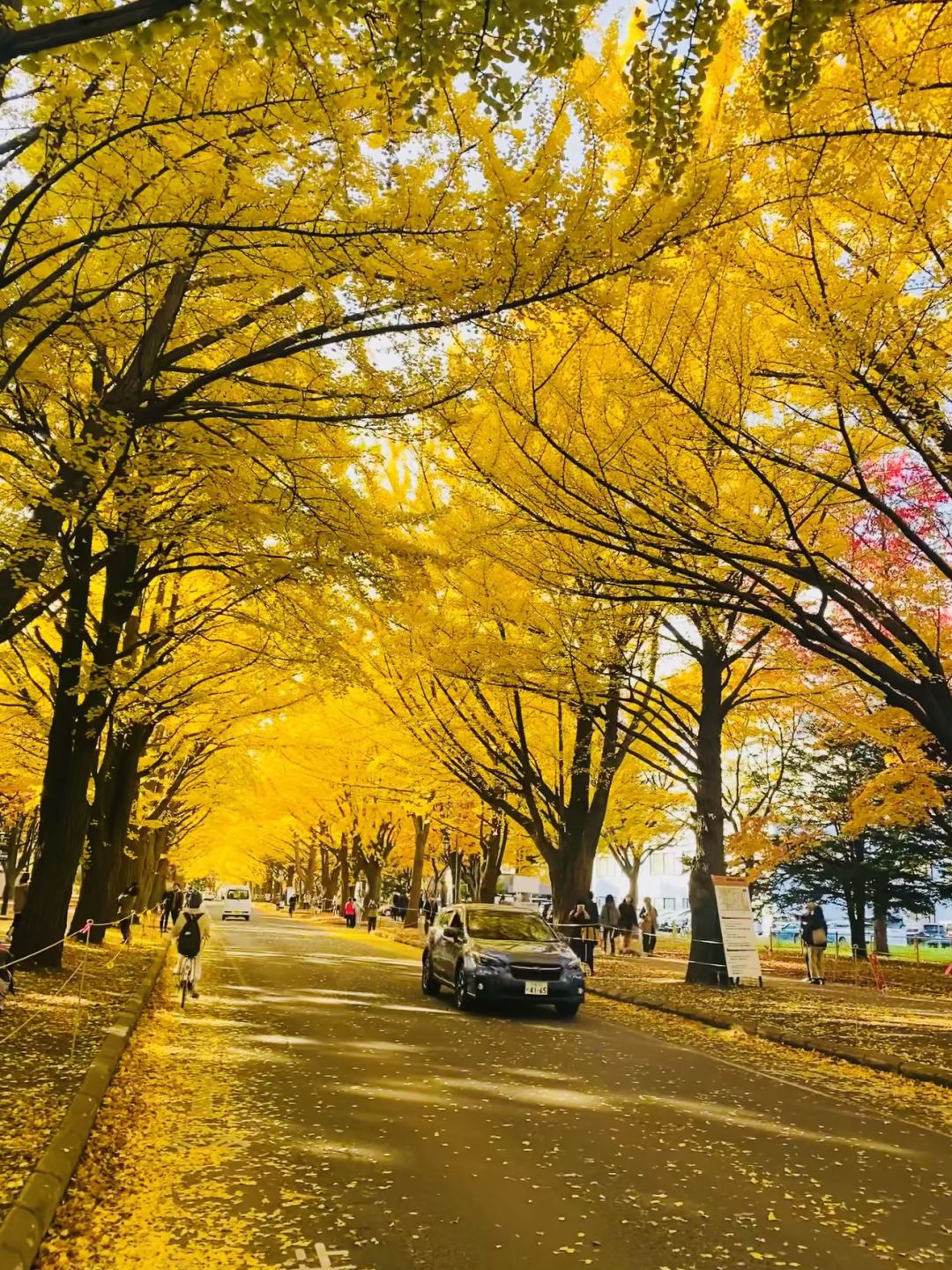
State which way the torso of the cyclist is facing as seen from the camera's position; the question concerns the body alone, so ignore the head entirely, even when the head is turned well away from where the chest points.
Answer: away from the camera

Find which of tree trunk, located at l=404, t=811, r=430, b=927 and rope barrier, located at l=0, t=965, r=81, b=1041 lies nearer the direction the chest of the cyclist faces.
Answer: the tree trunk

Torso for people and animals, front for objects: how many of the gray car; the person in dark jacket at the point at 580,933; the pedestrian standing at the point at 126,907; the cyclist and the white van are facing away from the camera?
2

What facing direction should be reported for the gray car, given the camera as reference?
facing the viewer and to the right of the viewer

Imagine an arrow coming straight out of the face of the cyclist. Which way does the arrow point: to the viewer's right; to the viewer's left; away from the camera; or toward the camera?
away from the camera

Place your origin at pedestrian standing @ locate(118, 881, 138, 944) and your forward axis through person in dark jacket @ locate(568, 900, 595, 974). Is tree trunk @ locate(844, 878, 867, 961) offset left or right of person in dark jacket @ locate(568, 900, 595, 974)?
left
